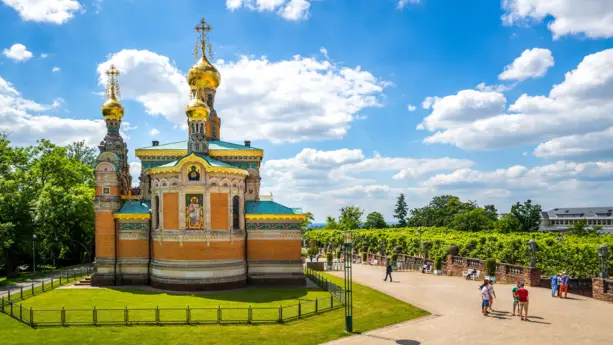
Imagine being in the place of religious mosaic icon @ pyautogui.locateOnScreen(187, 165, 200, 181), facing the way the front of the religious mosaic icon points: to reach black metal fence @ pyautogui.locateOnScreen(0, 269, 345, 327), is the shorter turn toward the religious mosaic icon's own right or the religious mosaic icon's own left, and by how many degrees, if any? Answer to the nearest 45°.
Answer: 0° — it already faces it

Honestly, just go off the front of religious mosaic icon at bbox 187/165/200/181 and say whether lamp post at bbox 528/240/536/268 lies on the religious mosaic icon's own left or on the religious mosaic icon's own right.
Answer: on the religious mosaic icon's own left

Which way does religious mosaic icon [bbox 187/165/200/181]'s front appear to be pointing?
toward the camera
